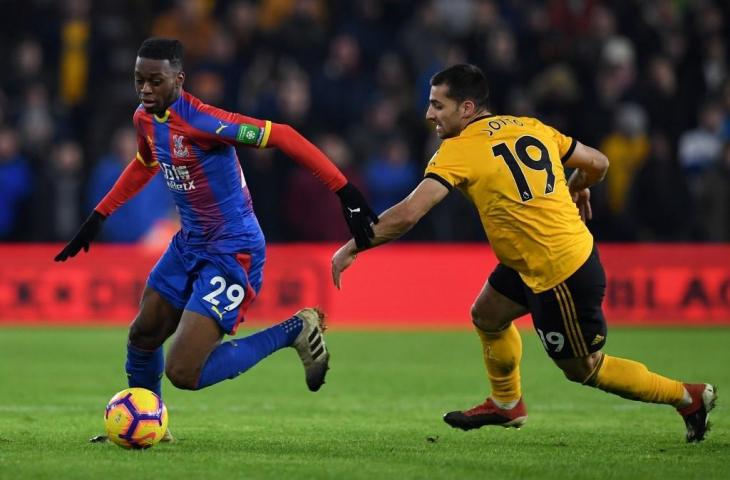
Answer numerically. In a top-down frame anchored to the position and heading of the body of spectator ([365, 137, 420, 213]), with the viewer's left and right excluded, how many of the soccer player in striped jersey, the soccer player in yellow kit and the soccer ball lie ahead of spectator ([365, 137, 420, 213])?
3

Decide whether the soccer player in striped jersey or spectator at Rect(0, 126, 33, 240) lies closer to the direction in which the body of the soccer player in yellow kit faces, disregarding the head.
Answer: the spectator

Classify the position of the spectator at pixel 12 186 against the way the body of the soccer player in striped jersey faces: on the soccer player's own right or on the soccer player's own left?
on the soccer player's own right

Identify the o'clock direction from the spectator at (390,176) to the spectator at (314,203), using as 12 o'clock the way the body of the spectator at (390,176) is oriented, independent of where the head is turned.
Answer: the spectator at (314,203) is roughly at 3 o'clock from the spectator at (390,176).

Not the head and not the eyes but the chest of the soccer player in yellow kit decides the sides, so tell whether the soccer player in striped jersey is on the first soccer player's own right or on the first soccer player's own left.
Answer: on the first soccer player's own left

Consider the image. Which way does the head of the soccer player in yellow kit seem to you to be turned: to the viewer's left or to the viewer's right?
to the viewer's left

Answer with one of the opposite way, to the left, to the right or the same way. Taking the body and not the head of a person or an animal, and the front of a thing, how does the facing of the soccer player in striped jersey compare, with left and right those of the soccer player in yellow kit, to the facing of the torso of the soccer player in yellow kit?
to the left

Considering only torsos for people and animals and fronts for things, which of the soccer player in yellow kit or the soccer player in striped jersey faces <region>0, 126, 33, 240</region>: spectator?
the soccer player in yellow kit

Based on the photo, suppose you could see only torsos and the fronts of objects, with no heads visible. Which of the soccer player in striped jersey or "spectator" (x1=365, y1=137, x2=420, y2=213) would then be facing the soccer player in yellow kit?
the spectator

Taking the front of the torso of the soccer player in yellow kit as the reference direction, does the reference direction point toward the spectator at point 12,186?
yes

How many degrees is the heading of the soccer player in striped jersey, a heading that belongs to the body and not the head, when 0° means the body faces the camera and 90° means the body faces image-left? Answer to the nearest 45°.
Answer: approximately 45°

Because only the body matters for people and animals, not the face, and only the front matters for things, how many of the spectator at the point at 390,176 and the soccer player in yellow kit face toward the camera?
1
